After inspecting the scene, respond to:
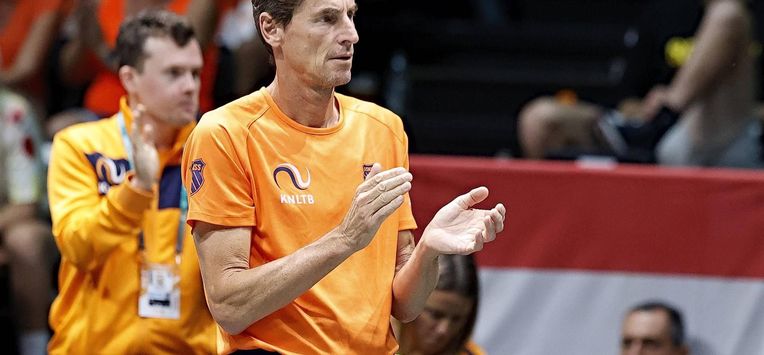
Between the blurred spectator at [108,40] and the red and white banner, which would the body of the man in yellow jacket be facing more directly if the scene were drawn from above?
the red and white banner

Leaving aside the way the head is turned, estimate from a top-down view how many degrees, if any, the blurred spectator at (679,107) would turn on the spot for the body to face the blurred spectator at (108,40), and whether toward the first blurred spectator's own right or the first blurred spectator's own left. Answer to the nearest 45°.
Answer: approximately 45° to the first blurred spectator's own right

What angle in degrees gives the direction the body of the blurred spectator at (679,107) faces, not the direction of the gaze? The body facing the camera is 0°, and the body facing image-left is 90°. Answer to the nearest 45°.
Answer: approximately 45°

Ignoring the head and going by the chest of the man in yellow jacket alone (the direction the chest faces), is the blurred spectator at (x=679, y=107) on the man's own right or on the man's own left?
on the man's own left

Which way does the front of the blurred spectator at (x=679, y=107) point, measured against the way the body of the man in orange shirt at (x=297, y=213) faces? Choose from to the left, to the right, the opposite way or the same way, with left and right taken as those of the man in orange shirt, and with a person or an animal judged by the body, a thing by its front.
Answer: to the right

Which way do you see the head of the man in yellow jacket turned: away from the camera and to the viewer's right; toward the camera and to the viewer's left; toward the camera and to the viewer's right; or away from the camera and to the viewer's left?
toward the camera and to the viewer's right
